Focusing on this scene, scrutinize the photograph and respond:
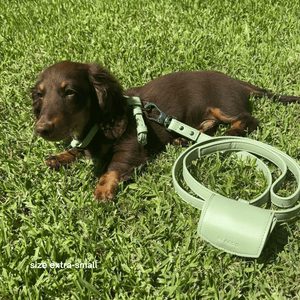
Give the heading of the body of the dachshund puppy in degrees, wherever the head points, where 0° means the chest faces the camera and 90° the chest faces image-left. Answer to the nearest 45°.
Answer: approximately 45°

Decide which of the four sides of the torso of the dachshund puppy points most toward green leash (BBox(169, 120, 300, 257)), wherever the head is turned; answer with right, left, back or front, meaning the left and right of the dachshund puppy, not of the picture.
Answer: left
